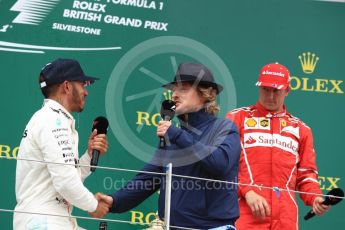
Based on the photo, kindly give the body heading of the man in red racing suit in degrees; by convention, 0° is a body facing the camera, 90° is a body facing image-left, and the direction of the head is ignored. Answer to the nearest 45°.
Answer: approximately 0°

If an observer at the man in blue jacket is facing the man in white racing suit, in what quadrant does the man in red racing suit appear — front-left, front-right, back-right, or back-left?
back-right

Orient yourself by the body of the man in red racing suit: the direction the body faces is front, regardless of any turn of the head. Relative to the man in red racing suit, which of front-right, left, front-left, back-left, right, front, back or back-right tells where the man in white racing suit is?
front-right

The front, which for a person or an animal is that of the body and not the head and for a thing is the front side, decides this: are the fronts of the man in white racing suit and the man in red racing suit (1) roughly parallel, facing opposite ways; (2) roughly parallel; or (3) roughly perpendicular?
roughly perpendicular

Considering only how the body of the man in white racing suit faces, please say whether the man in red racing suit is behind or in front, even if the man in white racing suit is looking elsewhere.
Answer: in front

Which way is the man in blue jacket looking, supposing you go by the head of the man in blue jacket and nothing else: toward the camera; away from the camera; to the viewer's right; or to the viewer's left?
to the viewer's left

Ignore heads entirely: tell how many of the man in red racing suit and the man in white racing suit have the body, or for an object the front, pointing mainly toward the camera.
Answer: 1

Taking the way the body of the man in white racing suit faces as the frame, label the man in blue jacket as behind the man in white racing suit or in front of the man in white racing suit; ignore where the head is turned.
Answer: in front

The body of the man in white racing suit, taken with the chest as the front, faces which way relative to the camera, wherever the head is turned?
to the viewer's right

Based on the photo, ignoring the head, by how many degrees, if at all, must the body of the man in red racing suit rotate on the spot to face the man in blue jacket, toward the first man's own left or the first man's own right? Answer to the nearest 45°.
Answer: approximately 45° to the first man's own right

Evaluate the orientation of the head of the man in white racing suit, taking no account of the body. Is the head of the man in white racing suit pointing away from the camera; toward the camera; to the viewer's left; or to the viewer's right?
to the viewer's right

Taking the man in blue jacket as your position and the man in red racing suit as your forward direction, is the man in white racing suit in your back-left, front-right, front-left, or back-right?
back-left
